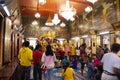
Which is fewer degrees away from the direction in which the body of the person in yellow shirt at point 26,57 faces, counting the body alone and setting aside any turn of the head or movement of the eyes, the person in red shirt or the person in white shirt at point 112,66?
the person in red shirt

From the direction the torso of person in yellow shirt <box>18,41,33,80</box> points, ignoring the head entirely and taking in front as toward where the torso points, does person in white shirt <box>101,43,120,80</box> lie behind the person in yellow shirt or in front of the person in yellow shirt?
behind

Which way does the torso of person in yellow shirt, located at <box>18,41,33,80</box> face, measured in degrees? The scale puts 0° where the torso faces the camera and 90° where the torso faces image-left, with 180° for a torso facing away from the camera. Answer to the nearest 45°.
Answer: approximately 180°
